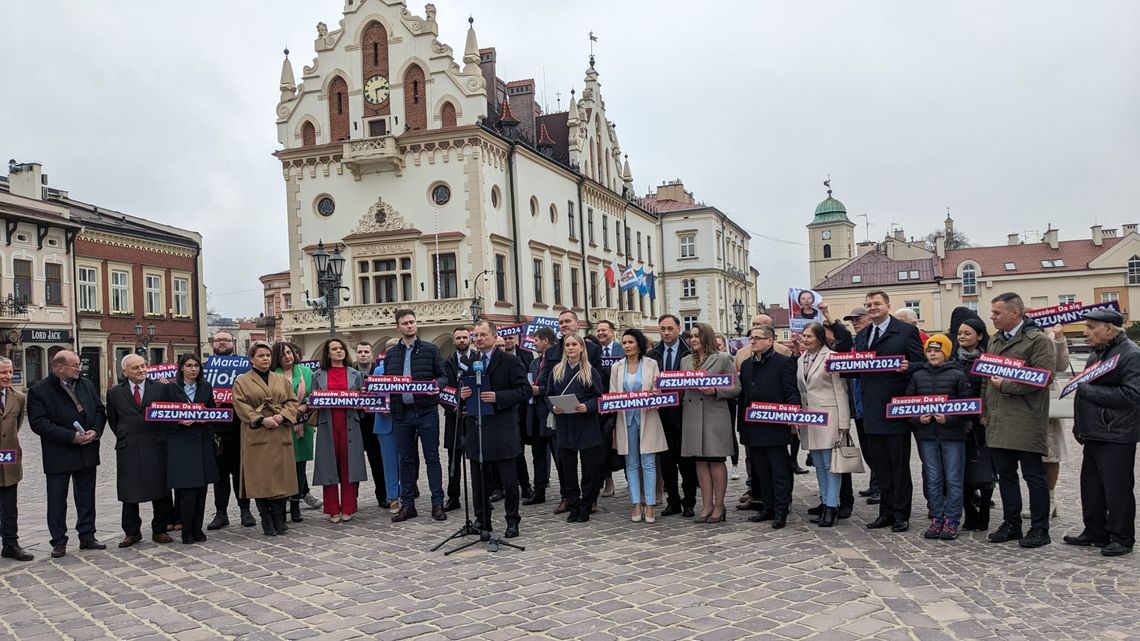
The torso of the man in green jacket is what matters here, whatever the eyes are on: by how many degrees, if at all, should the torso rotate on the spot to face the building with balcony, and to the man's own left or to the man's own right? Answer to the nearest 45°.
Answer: approximately 90° to the man's own right

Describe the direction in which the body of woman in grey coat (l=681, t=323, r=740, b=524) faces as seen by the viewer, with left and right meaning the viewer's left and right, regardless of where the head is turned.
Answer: facing the viewer and to the left of the viewer

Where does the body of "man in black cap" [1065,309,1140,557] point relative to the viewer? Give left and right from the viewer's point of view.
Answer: facing to the left of the viewer

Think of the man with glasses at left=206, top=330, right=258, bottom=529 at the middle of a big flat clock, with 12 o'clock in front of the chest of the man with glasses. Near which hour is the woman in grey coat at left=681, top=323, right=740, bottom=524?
The woman in grey coat is roughly at 10 o'clock from the man with glasses.

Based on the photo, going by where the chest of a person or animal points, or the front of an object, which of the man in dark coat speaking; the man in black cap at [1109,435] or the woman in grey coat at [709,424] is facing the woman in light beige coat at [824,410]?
the man in black cap

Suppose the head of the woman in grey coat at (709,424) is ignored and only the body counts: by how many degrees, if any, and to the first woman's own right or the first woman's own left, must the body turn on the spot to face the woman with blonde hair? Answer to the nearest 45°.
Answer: approximately 45° to the first woman's own right

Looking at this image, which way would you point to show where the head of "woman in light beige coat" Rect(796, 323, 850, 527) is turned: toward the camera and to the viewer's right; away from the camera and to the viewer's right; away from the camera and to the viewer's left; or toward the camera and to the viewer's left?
toward the camera and to the viewer's left

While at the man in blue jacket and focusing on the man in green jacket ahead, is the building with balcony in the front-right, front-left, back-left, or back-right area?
back-left
